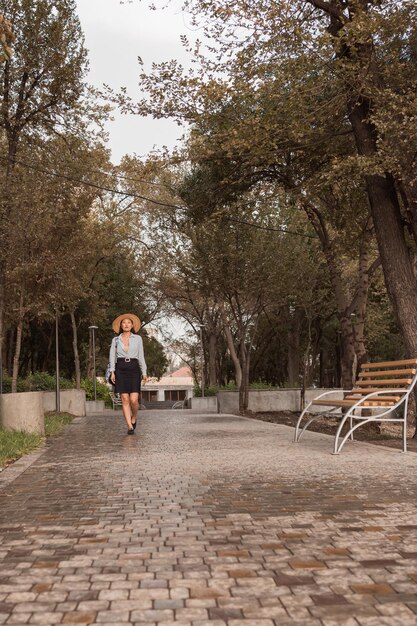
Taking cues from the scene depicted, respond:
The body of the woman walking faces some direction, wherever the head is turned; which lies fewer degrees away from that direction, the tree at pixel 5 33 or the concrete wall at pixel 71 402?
the tree

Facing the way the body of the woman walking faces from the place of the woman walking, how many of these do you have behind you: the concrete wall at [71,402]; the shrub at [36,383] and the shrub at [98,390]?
3

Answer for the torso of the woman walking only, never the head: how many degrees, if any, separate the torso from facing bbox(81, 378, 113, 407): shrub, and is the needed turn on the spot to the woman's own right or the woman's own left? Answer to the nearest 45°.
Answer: approximately 180°

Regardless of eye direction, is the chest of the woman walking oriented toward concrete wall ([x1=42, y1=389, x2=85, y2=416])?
no

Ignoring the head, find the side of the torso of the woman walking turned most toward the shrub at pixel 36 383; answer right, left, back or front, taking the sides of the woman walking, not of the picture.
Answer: back

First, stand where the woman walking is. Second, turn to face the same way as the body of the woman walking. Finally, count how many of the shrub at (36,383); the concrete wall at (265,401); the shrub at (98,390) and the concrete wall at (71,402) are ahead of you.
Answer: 0

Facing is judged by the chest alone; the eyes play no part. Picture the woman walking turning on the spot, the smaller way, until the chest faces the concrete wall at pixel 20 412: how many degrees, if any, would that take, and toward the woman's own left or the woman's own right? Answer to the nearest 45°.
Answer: approximately 90° to the woman's own right

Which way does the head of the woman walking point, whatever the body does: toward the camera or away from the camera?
toward the camera

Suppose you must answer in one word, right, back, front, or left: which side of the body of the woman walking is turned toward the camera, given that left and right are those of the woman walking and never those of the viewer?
front
